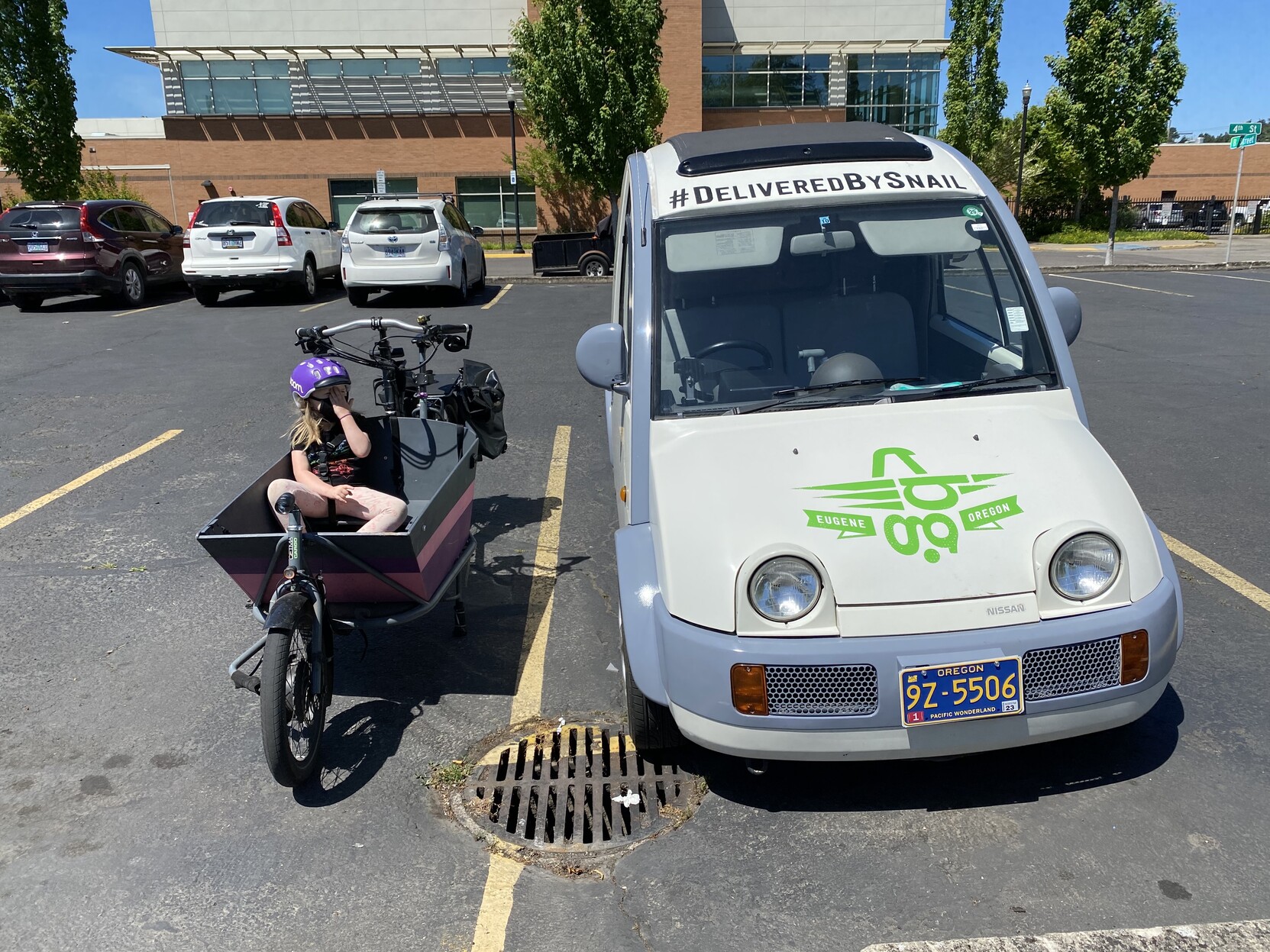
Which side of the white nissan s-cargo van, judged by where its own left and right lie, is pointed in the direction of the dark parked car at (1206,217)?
back

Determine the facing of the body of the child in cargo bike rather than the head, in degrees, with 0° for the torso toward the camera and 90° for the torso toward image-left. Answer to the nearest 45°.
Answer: approximately 315°

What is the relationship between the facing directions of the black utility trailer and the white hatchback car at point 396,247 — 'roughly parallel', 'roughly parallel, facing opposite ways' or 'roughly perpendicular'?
roughly perpendicular

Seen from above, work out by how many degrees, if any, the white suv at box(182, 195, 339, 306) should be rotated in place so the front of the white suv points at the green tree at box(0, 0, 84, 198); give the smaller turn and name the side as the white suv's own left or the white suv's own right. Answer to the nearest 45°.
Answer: approximately 45° to the white suv's own left

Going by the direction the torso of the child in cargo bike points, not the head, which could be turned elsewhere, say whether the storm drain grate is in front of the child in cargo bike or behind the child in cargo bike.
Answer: in front

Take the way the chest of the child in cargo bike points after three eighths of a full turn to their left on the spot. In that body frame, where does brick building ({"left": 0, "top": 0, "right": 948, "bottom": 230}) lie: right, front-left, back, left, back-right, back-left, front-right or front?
front

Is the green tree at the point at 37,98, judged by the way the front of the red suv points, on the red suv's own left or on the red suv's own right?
on the red suv's own left

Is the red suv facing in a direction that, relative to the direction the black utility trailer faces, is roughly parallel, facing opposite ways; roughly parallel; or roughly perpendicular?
roughly perpendicular

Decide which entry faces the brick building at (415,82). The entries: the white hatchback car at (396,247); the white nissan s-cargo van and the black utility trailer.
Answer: the white hatchback car
